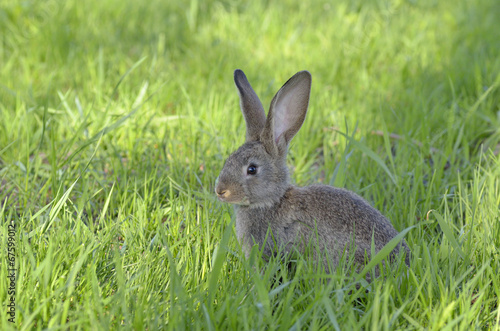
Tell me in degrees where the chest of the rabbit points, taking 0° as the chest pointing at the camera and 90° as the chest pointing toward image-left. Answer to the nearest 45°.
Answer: approximately 90°
